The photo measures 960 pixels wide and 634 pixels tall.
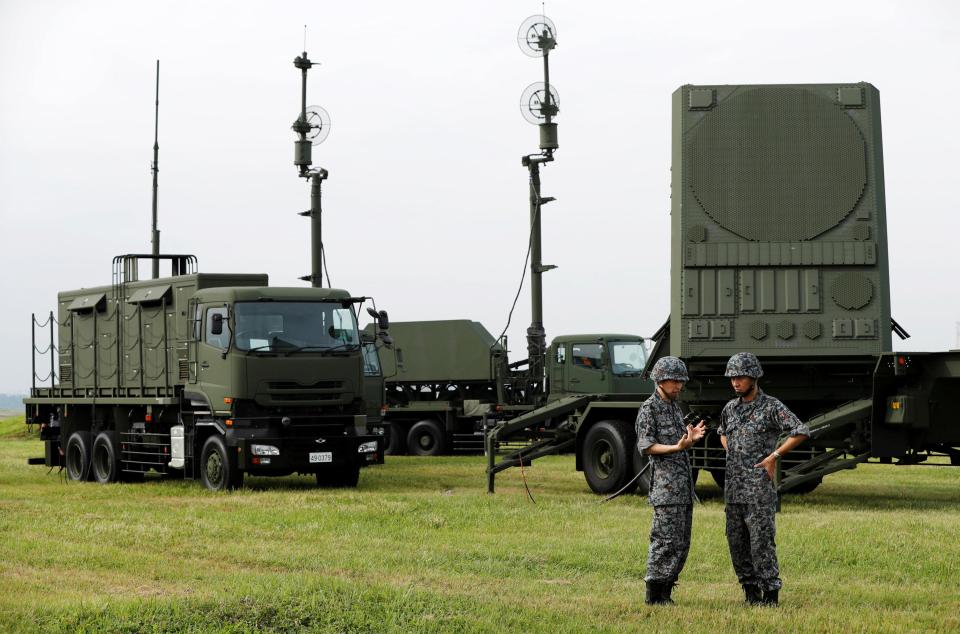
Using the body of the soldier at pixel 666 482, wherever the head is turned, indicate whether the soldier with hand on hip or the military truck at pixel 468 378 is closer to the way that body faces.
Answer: the soldier with hand on hip

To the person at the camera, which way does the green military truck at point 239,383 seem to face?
facing the viewer and to the right of the viewer

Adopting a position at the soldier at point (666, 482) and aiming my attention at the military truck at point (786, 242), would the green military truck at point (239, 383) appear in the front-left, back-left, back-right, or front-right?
front-left

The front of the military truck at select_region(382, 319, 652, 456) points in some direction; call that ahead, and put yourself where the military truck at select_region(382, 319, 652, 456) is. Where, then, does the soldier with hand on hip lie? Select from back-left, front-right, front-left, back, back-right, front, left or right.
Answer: front-right

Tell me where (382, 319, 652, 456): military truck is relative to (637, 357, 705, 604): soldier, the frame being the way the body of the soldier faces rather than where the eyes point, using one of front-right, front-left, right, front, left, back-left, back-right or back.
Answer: back-left

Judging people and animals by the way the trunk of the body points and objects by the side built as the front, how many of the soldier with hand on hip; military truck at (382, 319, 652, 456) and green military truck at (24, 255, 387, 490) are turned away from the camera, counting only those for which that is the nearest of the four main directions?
0

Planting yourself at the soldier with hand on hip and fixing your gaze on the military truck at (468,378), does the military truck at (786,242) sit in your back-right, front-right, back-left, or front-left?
front-right

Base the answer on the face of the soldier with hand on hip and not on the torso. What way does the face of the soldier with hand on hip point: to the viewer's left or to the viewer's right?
to the viewer's left

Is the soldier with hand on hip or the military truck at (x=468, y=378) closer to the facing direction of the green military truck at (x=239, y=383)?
the soldier with hand on hip

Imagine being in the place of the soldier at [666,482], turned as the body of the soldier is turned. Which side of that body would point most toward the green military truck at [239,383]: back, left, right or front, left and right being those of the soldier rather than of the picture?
back

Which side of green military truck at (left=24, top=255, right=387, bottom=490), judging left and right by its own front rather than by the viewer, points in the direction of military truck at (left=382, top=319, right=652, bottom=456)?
left

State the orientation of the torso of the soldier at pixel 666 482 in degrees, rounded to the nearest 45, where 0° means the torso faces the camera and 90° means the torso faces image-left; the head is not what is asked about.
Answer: approximately 315°
